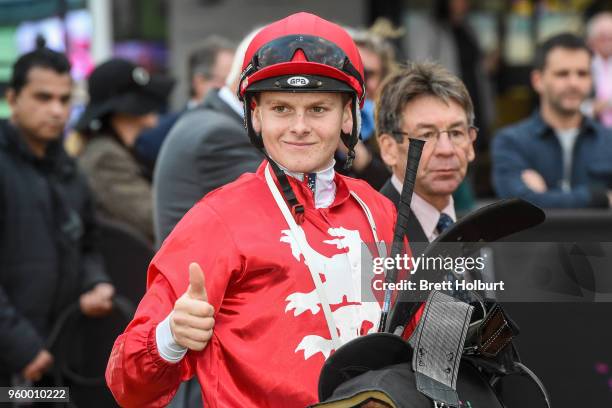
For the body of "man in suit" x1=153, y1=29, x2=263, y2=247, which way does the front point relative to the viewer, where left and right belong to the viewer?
facing away from the viewer and to the right of the viewer

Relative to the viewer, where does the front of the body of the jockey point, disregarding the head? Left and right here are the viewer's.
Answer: facing the viewer and to the right of the viewer

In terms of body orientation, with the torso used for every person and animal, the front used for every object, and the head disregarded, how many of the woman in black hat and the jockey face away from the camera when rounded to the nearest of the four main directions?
0

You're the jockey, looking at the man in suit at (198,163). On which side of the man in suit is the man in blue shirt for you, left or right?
right

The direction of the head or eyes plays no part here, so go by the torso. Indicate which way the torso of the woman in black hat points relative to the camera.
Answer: to the viewer's right

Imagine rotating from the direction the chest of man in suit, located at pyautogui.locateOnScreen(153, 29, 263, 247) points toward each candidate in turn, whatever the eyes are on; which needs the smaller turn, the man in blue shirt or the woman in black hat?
the man in blue shirt

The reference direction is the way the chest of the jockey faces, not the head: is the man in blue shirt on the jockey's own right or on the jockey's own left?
on the jockey's own left

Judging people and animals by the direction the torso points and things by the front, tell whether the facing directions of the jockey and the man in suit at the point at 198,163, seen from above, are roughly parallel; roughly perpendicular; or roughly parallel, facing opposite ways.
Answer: roughly perpendicular

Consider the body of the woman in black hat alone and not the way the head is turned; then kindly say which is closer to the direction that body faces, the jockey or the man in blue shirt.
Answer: the man in blue shirt

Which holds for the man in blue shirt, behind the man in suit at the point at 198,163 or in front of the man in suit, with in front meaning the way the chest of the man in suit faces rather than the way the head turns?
in front
